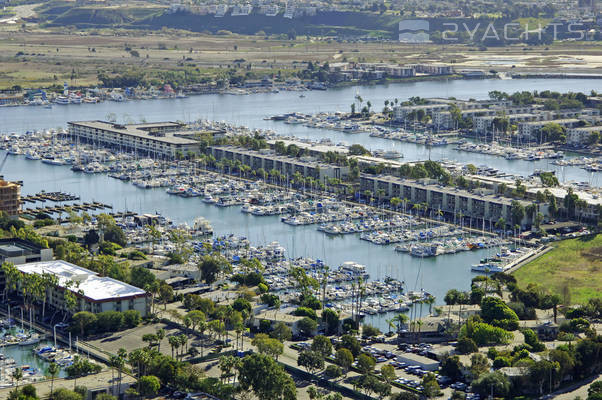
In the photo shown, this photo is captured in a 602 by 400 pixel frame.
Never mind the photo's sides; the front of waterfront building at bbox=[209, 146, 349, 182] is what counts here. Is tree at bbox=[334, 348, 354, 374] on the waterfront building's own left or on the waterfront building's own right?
on the waterfront building's own left

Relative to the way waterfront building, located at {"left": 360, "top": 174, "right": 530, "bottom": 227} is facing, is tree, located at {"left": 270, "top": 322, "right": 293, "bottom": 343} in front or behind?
in front

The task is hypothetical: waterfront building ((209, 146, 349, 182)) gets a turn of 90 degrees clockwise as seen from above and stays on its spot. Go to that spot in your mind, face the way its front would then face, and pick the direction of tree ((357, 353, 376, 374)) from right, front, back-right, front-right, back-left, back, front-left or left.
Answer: back-left

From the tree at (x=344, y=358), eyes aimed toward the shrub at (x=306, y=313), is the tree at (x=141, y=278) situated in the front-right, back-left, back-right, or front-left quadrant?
front-left

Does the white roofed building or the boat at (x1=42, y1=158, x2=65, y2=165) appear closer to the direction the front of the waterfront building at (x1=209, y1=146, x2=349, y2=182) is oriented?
the white roofed building

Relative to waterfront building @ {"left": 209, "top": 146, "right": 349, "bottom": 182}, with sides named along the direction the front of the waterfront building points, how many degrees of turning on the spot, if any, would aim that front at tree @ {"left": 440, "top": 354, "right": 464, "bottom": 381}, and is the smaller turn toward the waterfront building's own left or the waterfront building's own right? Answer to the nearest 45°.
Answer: approximately 45° to the waterfront building's own left

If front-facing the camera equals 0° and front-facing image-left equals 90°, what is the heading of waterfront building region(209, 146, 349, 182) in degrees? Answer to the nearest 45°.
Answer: approximately 45°

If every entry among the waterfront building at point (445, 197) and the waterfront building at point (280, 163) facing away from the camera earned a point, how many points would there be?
0

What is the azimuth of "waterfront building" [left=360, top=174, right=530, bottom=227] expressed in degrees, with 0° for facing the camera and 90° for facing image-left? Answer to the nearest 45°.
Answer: approximately 45°

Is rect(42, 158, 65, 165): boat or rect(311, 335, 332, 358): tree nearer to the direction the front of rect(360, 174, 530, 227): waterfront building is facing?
the tree

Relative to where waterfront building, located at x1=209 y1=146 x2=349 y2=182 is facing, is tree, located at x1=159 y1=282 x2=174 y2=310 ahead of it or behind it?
ahead

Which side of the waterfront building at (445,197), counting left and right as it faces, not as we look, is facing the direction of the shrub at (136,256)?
front

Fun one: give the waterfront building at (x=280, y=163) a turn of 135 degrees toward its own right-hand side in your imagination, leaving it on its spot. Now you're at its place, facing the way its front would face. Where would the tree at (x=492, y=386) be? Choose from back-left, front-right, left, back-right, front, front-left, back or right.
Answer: back

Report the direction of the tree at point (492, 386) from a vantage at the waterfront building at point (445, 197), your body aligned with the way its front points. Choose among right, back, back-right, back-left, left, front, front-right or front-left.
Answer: front-left

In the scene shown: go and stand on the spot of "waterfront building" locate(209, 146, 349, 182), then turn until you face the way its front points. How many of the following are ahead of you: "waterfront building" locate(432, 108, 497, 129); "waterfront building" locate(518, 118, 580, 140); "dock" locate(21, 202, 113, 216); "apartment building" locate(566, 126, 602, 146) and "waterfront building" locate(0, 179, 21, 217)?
2

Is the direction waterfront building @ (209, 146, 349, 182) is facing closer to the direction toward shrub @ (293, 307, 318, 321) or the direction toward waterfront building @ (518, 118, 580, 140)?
the shrub
